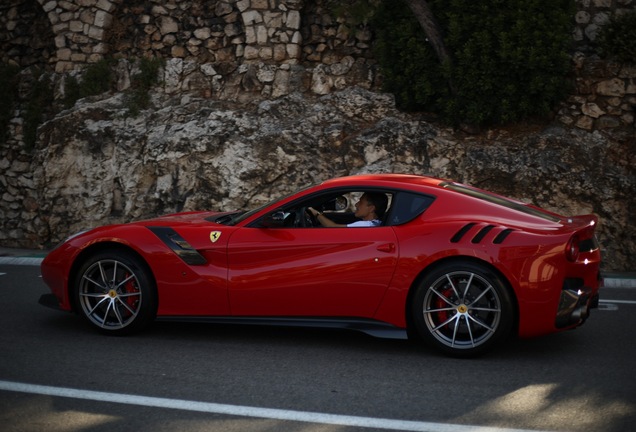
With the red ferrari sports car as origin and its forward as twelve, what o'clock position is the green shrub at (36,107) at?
The green shrub is roughly at 2 o'clock from the red ferrari sports car.

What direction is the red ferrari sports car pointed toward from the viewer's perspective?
to the viewer's left

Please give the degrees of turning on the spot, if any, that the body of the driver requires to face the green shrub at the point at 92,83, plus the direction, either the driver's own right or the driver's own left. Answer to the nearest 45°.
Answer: approximately 45° to the driver's own right

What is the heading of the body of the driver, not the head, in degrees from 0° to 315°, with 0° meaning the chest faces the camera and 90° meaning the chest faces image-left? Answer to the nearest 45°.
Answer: approximately 90°

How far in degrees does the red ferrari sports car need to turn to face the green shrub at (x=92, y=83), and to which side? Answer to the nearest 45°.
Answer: approximately 45° to its right

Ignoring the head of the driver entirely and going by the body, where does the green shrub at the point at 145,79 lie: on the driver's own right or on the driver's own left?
on the driver's own right

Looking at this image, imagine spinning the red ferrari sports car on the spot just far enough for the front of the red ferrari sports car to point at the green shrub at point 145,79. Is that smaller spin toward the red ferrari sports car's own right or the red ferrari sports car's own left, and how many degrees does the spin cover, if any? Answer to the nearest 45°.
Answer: approximately 90° to the red ferrari sports car's own right

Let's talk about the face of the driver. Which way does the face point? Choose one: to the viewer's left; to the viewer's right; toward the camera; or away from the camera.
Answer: to the viewer's left

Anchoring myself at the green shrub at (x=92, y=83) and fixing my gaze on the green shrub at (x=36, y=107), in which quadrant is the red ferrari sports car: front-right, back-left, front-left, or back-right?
back-left
